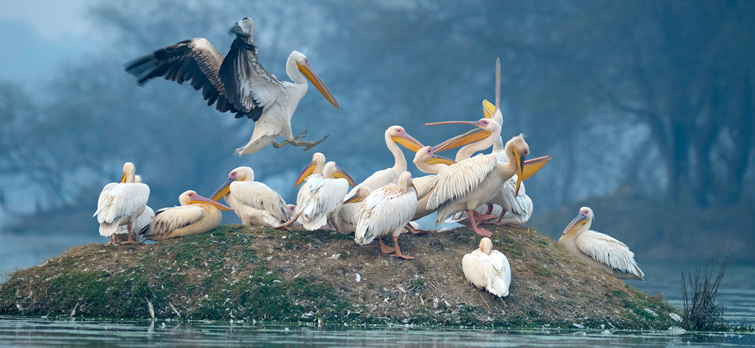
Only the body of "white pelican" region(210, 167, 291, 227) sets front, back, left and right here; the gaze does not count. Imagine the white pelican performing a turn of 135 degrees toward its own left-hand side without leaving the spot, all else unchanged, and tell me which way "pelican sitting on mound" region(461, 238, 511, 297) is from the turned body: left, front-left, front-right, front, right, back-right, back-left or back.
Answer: front

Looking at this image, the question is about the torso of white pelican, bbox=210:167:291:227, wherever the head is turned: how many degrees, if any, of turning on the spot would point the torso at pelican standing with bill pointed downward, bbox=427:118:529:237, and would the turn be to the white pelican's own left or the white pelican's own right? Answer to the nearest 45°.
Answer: approximately 180°

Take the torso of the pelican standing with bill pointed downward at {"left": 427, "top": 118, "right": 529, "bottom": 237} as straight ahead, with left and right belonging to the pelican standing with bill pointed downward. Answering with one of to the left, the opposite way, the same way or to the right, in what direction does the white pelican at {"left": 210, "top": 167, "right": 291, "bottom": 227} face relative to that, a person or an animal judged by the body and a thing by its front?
the opposite way

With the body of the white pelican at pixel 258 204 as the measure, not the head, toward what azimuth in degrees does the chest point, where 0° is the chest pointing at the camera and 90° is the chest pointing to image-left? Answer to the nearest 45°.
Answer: approximately 90°

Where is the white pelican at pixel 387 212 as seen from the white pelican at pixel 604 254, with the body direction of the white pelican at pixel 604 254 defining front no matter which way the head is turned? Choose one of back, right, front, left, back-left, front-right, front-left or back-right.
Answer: front-left

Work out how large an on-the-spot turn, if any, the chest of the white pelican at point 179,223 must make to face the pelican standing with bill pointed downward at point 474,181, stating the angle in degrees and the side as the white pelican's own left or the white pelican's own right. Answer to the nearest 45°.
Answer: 0° — it already faces it

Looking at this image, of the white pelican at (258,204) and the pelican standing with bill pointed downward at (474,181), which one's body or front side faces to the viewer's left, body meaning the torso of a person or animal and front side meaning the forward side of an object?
the white pelican

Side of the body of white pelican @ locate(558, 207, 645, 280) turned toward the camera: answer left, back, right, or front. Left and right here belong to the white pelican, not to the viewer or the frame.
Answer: left

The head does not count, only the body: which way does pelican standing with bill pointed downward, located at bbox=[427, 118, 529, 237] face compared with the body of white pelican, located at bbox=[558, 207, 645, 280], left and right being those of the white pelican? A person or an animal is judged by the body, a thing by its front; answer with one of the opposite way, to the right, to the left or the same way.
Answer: the opposite way

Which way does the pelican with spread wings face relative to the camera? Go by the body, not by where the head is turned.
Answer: to the viewer's right

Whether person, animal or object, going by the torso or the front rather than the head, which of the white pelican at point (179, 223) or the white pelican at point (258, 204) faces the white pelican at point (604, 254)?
the white pelican at point (179, 223)

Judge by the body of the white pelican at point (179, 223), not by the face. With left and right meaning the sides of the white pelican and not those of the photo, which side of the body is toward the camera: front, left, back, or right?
right

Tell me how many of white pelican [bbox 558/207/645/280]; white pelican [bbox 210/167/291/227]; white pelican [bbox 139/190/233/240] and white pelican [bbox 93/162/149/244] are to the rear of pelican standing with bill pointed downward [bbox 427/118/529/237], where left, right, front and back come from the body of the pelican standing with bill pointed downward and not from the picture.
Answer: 3

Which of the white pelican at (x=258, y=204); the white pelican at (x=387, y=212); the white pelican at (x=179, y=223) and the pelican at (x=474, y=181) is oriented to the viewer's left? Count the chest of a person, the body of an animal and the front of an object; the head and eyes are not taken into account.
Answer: the white pelican at (x=258, y=204)

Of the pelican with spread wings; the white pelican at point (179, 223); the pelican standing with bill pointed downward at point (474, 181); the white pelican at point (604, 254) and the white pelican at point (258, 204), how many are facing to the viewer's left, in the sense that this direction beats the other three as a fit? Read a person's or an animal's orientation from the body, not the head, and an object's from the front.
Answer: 2

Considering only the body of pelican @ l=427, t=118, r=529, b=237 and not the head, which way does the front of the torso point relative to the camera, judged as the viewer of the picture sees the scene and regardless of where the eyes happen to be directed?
to the viewer's right
